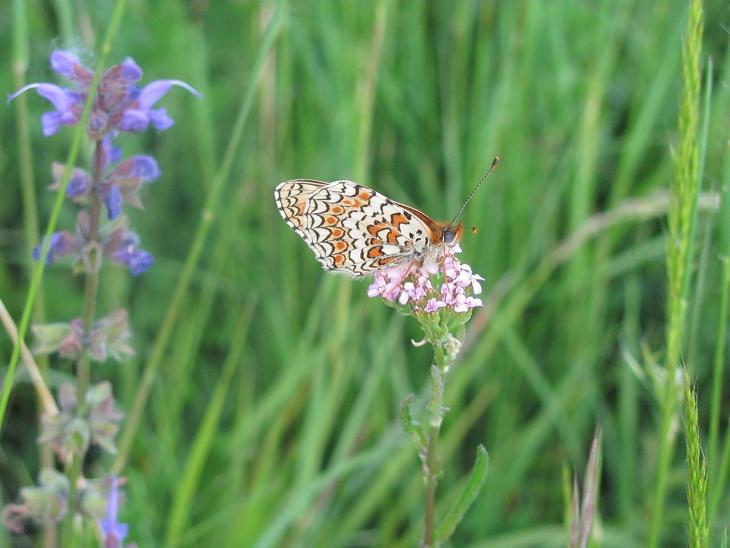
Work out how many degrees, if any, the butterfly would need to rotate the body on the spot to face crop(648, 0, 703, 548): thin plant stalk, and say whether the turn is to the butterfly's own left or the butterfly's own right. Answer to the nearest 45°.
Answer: approximately 45° to the butterfly's own right

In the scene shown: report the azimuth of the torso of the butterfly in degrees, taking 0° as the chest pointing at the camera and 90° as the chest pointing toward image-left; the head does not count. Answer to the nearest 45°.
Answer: approximately 270°
